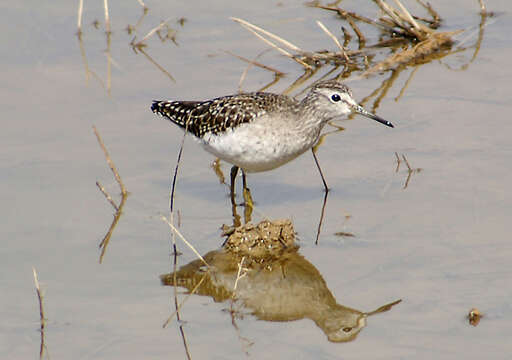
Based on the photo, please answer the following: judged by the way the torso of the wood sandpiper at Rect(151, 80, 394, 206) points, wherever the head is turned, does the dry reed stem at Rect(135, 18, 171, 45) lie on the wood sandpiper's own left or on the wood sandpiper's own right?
on the wood sandpiper's own left

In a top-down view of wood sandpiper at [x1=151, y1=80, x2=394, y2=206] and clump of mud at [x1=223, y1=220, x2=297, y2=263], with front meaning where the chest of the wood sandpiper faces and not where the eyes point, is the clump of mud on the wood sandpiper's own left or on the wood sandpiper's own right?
on the wood sandpiper's own right

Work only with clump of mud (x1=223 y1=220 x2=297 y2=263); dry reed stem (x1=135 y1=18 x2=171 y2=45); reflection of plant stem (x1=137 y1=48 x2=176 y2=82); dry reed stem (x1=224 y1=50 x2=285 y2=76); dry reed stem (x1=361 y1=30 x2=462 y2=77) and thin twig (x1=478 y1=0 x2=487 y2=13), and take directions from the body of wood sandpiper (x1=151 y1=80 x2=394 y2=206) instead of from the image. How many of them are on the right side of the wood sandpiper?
1

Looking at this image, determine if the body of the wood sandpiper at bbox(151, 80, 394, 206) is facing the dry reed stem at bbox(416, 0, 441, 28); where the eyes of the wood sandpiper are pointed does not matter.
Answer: no

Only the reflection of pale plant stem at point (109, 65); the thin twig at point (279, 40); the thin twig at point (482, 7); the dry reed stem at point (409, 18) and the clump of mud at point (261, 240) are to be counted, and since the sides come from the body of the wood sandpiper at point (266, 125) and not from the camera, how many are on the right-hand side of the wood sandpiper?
1

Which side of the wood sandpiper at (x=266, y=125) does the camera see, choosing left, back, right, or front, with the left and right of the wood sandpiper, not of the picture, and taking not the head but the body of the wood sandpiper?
right

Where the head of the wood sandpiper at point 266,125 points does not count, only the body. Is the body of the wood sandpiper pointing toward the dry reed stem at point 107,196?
no

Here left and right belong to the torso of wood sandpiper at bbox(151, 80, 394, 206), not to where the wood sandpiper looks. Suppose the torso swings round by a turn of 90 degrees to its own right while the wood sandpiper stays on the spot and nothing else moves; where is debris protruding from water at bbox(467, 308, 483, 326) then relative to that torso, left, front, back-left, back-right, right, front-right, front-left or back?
front-left

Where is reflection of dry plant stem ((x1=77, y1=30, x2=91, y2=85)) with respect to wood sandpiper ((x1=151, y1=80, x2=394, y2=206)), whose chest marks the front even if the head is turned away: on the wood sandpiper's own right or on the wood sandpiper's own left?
on the wood sandpiper's own left

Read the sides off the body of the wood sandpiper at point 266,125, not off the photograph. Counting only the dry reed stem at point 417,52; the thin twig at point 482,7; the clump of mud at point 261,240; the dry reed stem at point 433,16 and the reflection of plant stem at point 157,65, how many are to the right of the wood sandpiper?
1

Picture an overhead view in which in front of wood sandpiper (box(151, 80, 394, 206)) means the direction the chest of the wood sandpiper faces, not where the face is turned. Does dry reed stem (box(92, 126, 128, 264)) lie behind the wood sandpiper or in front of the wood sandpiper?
behind

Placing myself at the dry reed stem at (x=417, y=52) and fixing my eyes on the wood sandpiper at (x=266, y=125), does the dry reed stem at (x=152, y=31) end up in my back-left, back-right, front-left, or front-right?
front-right

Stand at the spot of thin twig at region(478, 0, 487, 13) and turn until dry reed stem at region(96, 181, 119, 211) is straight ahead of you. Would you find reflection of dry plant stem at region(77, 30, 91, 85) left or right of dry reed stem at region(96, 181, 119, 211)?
right

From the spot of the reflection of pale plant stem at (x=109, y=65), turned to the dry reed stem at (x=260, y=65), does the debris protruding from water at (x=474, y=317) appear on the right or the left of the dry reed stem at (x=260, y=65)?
right

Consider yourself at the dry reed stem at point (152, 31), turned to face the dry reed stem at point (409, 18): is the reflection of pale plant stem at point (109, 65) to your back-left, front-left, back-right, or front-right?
back-right

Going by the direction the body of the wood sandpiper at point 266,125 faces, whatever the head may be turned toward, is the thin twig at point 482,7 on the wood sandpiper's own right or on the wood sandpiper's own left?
on the wood sandpiper's own left

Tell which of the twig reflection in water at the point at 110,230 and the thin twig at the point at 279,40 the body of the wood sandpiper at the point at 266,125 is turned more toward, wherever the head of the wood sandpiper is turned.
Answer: the thin twig
